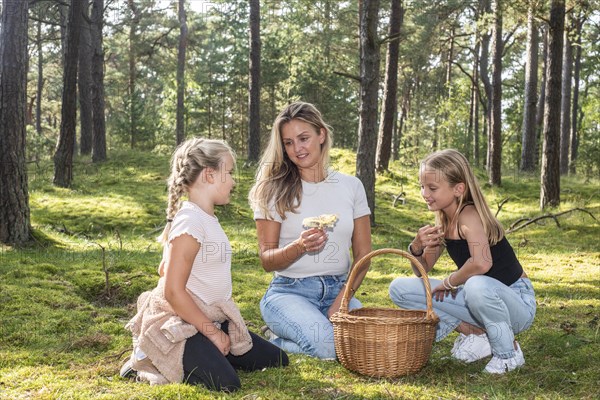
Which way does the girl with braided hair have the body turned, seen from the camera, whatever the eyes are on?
to the viewer's right

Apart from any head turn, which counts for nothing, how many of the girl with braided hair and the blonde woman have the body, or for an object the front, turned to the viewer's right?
1

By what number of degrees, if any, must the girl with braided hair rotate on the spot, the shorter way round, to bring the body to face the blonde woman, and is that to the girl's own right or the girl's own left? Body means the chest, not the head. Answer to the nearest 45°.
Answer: approximately 45° to the girl's own left

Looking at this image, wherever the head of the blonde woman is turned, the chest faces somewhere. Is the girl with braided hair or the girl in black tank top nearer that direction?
the girl with braided hair

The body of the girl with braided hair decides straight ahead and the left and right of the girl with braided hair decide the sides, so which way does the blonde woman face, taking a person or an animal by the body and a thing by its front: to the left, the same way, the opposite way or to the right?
to the right

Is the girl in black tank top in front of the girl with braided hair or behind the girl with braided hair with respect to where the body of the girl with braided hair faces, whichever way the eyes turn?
in front

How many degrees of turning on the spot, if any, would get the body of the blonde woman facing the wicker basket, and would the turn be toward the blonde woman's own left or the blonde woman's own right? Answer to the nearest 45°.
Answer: approximately 45° to the blonde woman's own left

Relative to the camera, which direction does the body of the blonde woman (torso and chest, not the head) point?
toward the camera

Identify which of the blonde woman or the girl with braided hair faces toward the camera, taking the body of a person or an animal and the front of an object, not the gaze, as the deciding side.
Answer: the blonde woman

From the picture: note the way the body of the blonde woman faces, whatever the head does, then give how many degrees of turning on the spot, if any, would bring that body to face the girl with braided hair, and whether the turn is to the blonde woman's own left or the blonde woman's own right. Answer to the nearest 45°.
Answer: approximately 45° to the blonde woman's own right

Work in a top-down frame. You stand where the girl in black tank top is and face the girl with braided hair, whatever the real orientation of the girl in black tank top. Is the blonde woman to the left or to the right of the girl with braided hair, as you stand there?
right

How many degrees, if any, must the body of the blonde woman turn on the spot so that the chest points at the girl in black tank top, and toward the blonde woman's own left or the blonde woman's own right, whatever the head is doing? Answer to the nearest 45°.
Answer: approximately 90° to the blonde woman's own left

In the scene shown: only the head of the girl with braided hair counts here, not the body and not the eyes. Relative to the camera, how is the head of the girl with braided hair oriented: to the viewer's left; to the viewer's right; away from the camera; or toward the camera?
to the viewer's right

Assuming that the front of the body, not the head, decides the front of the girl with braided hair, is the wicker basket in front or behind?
in front

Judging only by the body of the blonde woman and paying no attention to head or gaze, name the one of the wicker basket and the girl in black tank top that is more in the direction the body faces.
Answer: the wicker basket

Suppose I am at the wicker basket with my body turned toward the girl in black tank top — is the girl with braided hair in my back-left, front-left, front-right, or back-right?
back-left

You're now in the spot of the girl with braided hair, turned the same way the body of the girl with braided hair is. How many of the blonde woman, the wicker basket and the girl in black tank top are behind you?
0

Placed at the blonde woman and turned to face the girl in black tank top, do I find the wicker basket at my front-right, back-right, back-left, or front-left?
front-right
